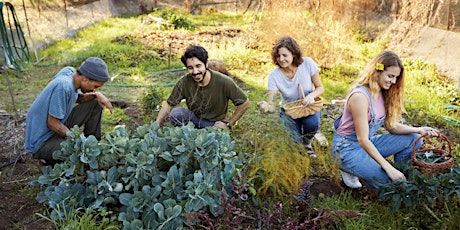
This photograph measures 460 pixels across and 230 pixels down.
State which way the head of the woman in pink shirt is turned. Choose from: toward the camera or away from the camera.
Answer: toward the camera

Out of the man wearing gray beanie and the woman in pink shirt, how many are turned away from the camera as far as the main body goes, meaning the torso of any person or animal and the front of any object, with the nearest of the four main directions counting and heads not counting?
0

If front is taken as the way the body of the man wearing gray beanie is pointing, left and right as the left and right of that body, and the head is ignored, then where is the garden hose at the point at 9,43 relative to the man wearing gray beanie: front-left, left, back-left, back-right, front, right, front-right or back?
left

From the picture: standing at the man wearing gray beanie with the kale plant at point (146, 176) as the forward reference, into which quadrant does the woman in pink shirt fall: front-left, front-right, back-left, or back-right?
front-left

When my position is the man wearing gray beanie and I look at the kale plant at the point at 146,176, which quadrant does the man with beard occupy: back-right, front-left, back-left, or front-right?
front-left

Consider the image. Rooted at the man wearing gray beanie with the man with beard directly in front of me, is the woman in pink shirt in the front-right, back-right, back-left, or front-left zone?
front-right

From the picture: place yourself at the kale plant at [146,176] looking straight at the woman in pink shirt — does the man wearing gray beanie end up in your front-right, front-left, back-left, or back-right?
back-left

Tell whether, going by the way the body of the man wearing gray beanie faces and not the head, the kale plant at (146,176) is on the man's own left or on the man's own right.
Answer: on the man's own right

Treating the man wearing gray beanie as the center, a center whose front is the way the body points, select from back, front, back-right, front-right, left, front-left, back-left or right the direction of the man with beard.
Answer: front

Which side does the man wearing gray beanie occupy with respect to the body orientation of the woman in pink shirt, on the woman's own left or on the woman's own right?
on the woman's own right

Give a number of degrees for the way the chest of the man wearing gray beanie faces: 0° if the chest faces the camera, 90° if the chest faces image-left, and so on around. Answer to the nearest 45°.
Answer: approximately 270°
